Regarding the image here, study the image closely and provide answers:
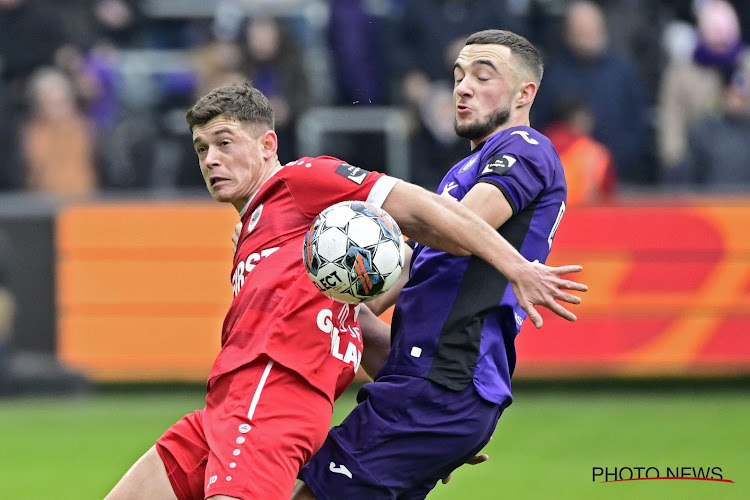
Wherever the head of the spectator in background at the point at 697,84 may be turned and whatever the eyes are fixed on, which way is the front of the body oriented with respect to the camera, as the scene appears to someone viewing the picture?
toward the camera

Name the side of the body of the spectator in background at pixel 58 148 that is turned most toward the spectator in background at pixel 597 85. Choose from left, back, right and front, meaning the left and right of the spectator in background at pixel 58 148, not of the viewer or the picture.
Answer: left

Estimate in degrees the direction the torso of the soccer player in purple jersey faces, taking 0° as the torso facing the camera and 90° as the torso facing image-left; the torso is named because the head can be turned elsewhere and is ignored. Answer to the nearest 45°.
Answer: approximately 90°

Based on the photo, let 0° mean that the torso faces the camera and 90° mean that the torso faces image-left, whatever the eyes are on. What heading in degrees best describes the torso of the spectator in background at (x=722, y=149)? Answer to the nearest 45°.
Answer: approximately 0°

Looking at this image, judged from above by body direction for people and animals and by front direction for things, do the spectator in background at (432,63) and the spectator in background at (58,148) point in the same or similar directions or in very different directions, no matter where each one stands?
same or similar directions

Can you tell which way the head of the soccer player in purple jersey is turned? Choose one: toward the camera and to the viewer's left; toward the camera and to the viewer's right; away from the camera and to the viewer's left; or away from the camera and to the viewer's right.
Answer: toward the camera and to the viewer's left

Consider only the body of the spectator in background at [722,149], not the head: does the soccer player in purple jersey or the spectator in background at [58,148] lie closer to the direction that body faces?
the soccer player in purple jersey

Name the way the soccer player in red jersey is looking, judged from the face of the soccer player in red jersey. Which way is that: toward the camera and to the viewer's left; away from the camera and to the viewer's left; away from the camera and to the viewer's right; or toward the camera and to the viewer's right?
toward the camera and to the viewer's left

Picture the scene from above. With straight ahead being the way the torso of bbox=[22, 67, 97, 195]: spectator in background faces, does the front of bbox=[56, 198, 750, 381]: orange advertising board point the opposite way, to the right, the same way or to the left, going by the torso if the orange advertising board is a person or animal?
the same way

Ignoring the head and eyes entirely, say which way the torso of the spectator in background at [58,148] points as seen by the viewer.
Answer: toward the camera

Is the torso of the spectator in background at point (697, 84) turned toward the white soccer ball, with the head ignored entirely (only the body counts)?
yes

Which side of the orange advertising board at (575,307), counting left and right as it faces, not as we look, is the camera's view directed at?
front

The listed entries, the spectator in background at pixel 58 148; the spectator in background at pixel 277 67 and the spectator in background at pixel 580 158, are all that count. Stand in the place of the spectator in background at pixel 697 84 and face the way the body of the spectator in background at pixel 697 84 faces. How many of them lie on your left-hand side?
0

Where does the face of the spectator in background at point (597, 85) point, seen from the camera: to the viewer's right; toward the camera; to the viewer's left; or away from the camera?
toward the camera

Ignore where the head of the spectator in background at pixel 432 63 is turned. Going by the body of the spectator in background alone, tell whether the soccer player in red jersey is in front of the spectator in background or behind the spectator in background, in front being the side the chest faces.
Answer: in front

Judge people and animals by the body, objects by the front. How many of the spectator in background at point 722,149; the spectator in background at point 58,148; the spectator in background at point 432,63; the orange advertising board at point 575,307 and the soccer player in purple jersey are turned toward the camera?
4

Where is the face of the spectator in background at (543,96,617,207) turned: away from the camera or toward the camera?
toward the camera
